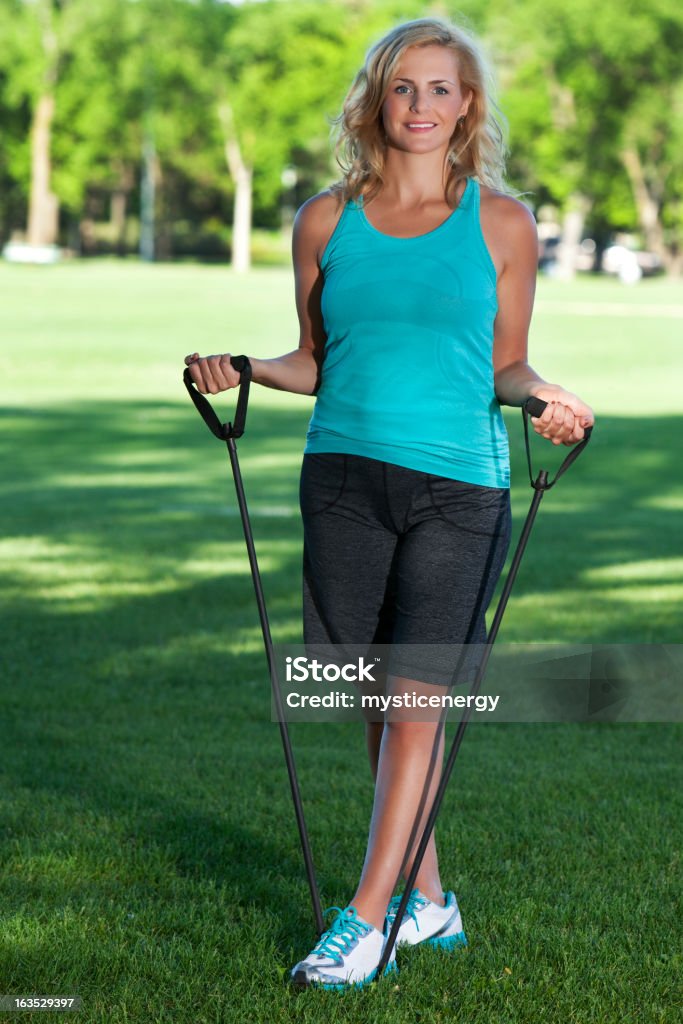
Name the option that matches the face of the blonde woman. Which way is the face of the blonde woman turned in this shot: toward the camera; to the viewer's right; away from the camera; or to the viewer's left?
toward the camera

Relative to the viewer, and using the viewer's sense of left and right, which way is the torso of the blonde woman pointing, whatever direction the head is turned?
facing the viewer
